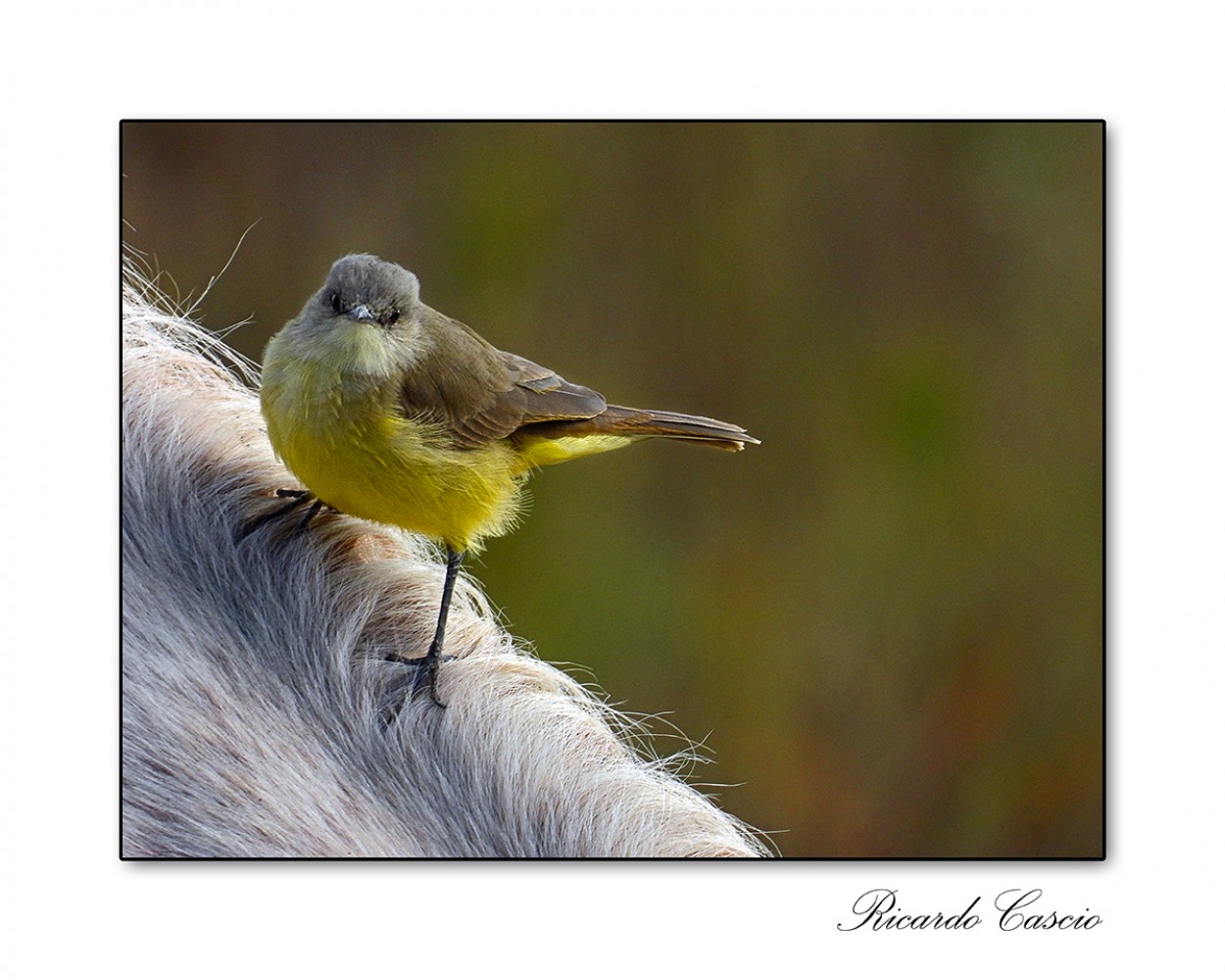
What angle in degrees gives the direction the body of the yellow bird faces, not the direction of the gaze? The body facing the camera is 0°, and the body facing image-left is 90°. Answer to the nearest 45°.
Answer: approximately 45°
